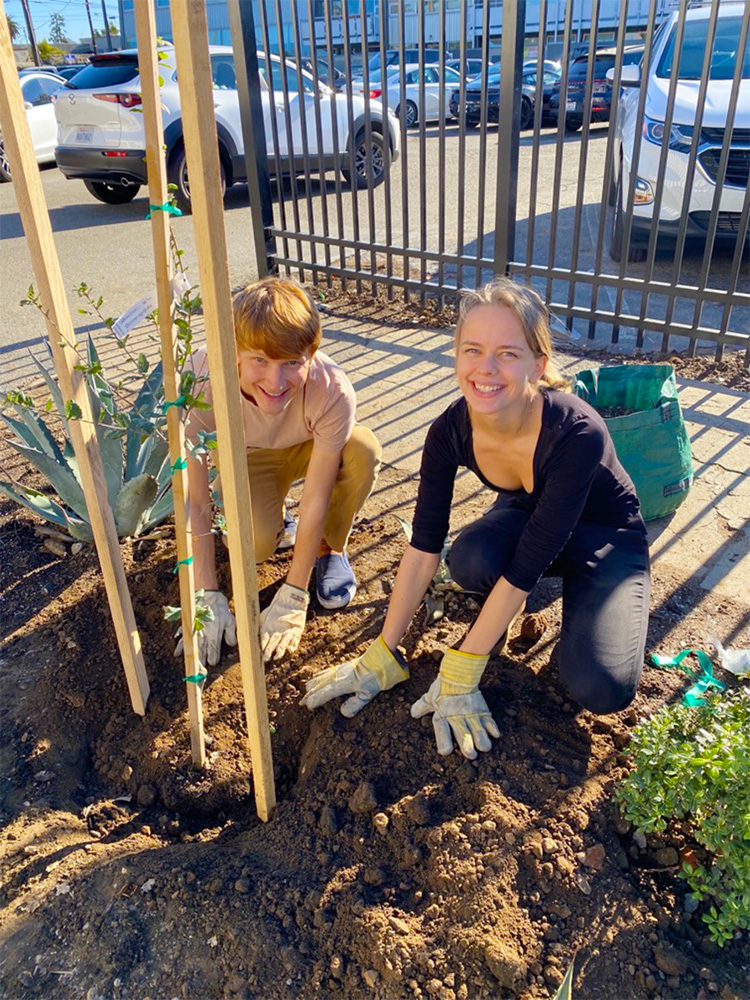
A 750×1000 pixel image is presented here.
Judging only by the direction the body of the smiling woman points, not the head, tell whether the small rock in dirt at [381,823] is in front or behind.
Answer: in front

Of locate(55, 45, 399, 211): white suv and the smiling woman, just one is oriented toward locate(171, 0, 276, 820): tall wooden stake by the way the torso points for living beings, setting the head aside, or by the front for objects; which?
the smiling woman

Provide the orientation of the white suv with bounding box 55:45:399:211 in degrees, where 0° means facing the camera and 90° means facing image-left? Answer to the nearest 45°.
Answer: approximately 225°

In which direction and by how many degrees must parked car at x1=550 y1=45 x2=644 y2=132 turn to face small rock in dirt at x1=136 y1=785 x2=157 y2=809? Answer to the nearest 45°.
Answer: approximately 135° to its right

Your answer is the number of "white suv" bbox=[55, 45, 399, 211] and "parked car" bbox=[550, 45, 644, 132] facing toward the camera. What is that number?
0

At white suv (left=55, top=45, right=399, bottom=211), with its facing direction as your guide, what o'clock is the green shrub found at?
The green shrub is roughly at 4 o'clock from the white suv.

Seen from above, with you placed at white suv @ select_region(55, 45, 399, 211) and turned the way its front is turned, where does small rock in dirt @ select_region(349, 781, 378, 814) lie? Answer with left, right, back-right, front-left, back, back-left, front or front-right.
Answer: back-right

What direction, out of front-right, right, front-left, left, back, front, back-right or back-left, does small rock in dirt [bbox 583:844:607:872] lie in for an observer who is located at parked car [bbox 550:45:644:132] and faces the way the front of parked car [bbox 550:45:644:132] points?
back-right

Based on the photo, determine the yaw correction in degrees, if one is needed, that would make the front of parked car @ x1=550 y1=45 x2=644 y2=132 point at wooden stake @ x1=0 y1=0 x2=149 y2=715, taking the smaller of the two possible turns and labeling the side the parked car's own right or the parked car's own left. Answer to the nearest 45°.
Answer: approximately 135° to the parked car's own right

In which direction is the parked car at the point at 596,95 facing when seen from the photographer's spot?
facing away from the viewer and to the right of the viewer

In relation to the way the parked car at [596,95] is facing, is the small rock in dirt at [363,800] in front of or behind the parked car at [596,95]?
behind

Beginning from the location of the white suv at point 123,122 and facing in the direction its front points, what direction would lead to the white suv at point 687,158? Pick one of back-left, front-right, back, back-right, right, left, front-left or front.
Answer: right

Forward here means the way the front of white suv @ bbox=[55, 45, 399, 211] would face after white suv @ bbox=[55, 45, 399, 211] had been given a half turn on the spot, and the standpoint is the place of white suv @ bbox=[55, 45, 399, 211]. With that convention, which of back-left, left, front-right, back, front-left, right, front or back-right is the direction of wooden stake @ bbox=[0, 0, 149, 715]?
front-left

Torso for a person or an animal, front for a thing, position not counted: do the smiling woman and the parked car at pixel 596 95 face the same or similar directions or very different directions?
very different directions
